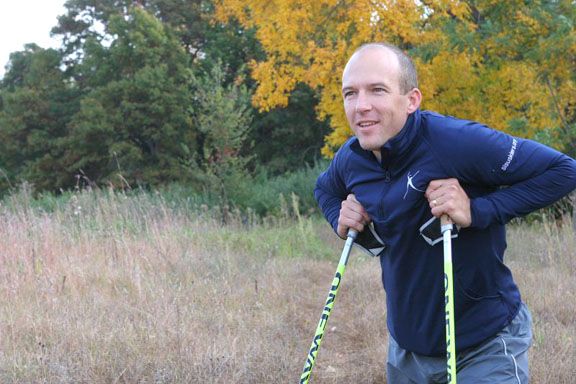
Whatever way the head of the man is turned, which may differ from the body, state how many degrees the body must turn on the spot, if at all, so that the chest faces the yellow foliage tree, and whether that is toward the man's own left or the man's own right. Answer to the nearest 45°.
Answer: approximately 135° to the man's own right

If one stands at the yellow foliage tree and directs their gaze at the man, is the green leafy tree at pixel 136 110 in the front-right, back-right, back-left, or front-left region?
back-right

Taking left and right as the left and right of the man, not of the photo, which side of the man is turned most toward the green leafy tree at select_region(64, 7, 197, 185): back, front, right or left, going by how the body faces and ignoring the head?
right

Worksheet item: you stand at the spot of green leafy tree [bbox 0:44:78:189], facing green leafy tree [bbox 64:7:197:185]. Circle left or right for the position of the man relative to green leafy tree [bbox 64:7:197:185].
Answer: right

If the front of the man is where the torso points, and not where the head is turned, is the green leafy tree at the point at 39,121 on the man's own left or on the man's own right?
on the man's own right

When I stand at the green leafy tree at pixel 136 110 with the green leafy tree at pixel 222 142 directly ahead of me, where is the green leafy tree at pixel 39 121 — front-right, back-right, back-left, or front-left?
back-right

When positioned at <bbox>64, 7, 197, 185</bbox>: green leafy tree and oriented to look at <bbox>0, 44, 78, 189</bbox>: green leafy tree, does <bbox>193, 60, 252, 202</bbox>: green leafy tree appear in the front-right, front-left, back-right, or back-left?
back-left

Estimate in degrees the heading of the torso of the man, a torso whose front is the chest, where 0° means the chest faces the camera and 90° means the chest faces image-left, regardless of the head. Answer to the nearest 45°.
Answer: approximately 45°

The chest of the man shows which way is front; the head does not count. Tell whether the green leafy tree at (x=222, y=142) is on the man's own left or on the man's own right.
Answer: on the man's own right
